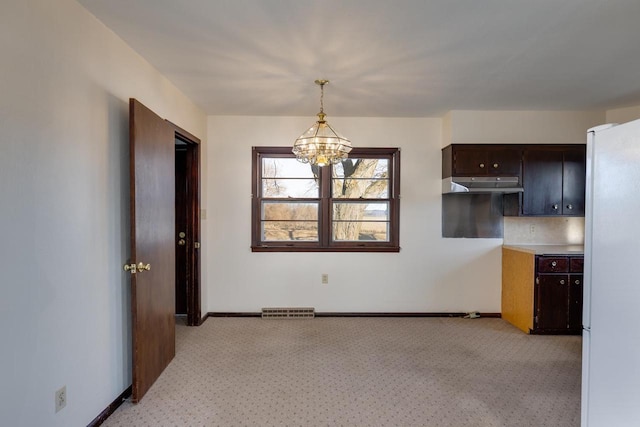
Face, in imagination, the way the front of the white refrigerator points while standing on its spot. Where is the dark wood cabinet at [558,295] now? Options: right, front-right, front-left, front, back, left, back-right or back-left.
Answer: front-right

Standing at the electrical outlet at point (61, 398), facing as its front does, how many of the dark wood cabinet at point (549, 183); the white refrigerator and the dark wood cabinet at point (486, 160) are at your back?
0

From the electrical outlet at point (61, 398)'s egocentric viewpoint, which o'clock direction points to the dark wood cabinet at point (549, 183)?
The dark wood cabinet is roughly at 11 o'clock from the electrical outlet.

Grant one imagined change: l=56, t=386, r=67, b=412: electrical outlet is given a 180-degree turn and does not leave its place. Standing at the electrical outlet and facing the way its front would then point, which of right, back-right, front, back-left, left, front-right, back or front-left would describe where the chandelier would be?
back-right

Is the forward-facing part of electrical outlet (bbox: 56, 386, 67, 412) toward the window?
no

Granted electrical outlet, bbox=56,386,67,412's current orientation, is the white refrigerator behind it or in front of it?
in front

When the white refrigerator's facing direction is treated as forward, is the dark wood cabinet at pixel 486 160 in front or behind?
in front

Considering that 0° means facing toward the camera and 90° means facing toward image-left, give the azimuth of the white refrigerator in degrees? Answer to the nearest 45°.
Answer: approximately 135°

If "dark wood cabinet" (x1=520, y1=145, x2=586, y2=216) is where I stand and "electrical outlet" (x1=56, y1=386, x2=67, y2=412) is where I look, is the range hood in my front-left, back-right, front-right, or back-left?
front-right

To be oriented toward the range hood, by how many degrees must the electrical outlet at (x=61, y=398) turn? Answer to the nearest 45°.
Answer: approximately 45° to its left
